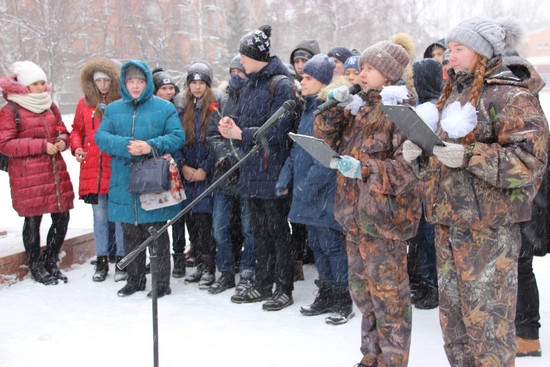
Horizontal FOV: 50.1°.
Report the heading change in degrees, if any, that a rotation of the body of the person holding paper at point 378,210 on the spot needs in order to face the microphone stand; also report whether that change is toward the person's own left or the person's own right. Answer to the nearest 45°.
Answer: approximately 45° to the person's own right

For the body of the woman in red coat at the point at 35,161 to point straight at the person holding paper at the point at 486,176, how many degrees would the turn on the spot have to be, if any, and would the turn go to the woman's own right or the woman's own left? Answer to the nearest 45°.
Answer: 0° — they already face them

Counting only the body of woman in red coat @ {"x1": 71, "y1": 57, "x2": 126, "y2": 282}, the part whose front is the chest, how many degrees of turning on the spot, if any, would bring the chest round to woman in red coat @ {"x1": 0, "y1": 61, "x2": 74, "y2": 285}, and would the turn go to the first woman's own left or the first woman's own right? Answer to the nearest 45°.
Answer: approximately 90° to the first woman's own right

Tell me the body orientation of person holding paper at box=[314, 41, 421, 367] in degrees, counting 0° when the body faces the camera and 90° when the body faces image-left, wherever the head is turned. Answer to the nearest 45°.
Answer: approximately 45°

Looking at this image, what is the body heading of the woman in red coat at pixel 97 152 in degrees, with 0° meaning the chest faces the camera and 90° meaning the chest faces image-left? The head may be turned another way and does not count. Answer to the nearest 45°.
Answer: approximately 0°

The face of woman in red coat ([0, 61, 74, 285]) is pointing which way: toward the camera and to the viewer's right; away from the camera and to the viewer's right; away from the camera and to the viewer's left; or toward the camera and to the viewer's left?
toward the camera and to the viewer's right

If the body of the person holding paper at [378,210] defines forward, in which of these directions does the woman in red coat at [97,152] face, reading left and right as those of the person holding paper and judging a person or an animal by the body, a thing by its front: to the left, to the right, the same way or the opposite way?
to the left
